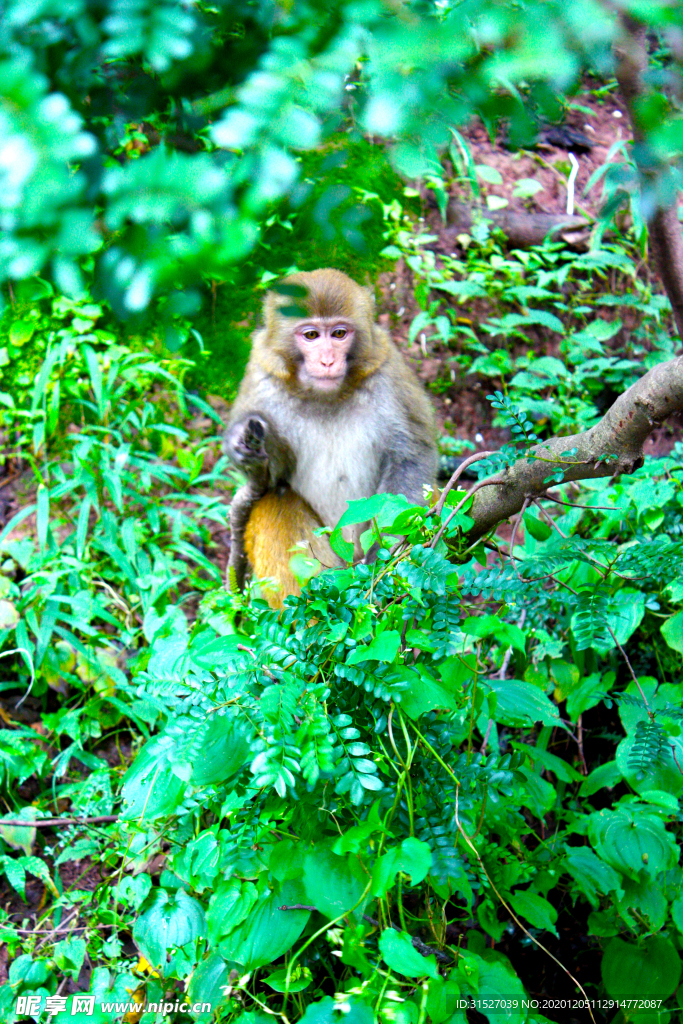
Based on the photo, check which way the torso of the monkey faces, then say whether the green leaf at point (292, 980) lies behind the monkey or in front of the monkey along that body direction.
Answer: in front

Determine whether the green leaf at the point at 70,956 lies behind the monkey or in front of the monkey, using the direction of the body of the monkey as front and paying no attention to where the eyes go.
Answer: in front

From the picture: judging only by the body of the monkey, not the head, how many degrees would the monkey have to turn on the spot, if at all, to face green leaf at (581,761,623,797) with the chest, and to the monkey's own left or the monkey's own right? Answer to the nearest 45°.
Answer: approximately 45° to the monkey's own left

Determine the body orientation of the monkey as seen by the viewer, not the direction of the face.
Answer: toward the camera

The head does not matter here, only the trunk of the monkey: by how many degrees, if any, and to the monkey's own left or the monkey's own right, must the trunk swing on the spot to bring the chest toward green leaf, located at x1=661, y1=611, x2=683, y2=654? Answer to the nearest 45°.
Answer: approximately 45° to the monkey's own left

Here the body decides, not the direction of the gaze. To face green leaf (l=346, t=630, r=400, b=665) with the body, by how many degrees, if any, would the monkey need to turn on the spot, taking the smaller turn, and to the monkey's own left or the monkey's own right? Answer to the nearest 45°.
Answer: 0° — it already faces it

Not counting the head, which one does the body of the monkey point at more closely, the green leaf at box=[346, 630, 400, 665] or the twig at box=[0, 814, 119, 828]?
the green leaf

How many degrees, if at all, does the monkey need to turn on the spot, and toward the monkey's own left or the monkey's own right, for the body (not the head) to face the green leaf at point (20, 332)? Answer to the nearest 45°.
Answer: approximately 135° to the monkey's own right
